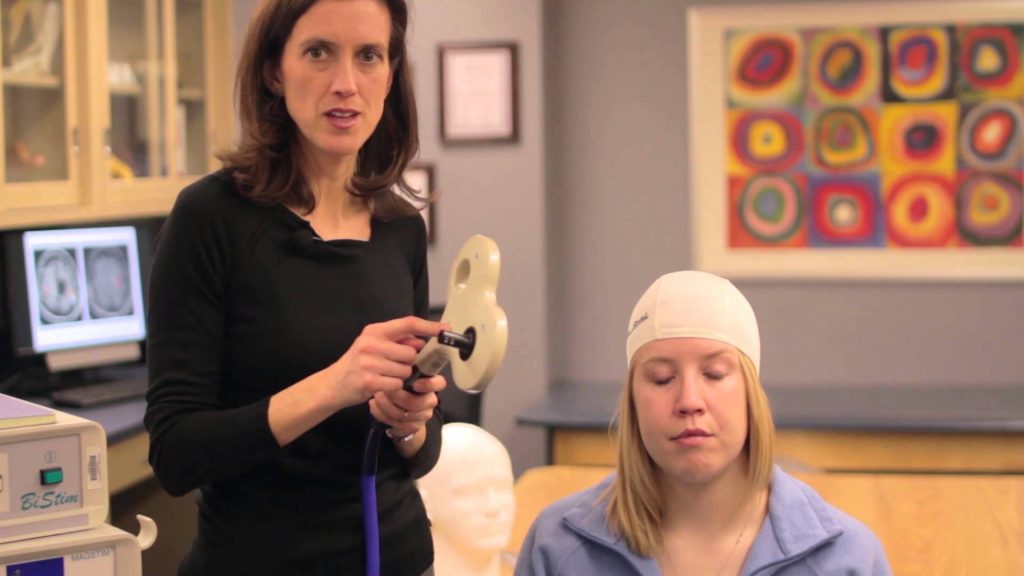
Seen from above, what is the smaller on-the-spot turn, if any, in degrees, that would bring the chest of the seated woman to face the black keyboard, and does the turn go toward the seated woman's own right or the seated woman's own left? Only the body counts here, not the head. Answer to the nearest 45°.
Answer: approximately 135° to the seated woman's own right

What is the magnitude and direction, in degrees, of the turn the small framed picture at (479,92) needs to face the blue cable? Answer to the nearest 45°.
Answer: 0° — it already faces it

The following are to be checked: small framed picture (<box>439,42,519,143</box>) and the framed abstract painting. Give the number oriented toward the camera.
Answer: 2

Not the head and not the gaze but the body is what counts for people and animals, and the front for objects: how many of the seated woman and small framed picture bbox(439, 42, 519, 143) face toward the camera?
2

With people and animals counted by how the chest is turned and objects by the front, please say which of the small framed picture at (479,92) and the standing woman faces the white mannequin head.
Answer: the small framed picture

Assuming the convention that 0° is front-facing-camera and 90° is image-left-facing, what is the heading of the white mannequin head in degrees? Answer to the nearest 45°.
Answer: approximately 315°

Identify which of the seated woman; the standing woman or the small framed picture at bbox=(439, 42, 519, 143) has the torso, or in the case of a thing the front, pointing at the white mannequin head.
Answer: the small framed picture
